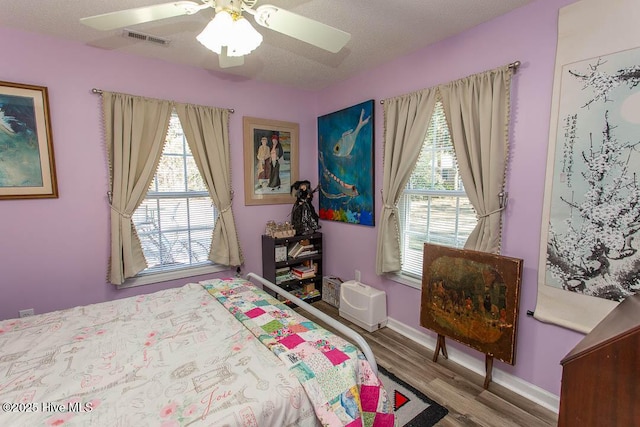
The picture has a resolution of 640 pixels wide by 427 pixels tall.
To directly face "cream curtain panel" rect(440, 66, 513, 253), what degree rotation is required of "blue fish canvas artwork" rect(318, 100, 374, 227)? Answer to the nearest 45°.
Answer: approximately 90° to its left

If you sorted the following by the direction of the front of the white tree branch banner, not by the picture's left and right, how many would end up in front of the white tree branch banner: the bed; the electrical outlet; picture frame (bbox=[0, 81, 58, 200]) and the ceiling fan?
4

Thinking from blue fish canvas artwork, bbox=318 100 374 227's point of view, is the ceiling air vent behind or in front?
in front

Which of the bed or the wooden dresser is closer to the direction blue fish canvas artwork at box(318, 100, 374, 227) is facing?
the bed

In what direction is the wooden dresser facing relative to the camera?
to the viewer's left

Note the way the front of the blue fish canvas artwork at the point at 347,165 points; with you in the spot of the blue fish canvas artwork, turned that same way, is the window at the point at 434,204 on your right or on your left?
on your left

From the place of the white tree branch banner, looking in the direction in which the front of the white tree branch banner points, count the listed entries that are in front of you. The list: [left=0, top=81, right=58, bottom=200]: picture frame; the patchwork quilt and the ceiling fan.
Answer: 3

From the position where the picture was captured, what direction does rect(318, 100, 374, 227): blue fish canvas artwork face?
facing the viewer and to the left of the viewer

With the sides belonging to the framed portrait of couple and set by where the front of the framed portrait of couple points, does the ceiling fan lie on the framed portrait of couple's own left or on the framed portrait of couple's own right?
on the framed portrait of couple's own right

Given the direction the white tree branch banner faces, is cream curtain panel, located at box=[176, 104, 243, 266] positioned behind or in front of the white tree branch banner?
in front

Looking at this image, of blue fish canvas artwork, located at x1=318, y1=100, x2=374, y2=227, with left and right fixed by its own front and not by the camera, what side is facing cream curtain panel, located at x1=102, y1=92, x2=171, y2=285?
front

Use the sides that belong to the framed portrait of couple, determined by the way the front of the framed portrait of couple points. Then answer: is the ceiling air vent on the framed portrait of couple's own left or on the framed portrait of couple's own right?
on the framed portrait of couple's own right

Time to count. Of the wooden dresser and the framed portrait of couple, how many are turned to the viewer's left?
1

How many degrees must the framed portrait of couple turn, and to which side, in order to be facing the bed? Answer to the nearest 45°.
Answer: approximately 45° to its right

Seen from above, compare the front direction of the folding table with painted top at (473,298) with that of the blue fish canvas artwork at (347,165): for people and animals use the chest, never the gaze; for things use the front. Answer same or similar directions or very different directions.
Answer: same or similar directions

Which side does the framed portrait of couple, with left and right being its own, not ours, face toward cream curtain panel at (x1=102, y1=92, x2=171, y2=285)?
right

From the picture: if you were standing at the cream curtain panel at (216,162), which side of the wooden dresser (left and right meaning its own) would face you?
front

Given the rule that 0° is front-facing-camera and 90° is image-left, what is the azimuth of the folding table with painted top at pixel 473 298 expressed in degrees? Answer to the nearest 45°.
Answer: approximately 45°

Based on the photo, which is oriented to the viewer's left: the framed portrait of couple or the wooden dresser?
the wooden dresser
